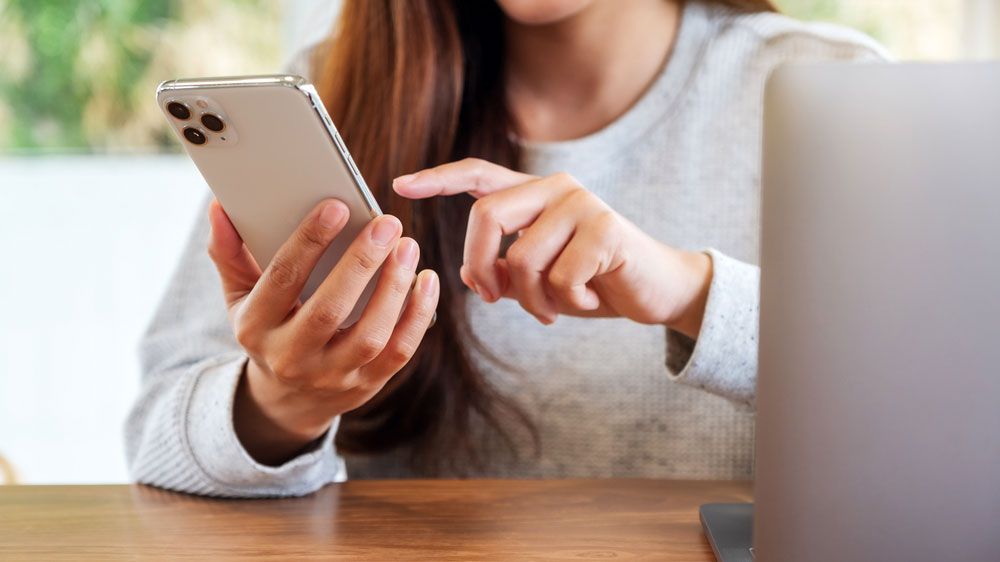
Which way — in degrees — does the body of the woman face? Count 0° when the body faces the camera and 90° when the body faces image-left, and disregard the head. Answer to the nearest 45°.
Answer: approximately 0°

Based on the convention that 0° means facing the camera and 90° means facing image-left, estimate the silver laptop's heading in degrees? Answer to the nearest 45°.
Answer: approximately 180°

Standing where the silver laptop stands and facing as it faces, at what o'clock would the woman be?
The woman is roughly at 11 o'clock from the silver laptop.

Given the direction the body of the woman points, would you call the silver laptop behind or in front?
in front

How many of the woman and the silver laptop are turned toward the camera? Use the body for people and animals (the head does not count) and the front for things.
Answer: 1

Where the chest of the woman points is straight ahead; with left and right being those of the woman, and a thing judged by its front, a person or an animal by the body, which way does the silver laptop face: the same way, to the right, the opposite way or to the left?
the opposite way
